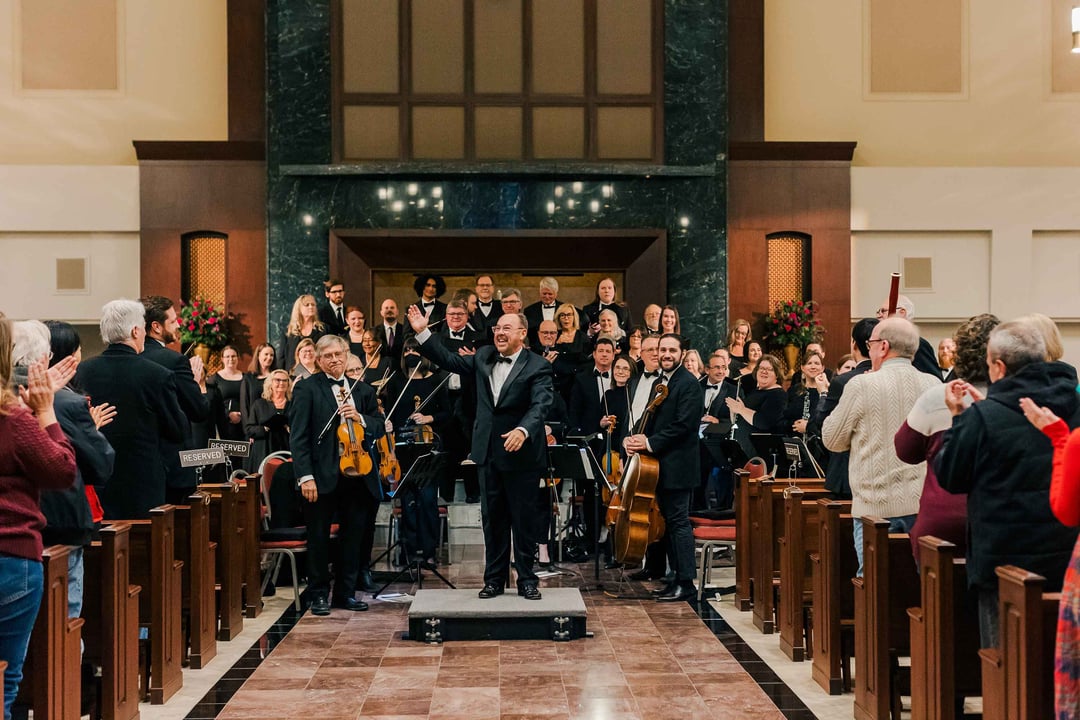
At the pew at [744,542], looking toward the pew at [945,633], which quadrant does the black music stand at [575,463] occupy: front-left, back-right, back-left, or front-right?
back-right

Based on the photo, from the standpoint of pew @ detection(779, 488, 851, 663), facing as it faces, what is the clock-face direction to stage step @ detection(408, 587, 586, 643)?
The stage step is roughly at 9 o'clock from the pew.

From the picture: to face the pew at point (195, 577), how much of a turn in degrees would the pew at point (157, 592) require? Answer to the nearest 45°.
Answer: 0° — it already faces it

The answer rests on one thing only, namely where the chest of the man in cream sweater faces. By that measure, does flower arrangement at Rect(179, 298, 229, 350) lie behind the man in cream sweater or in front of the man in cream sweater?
in front

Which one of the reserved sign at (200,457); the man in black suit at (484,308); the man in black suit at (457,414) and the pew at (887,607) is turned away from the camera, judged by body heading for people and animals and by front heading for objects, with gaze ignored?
the pew

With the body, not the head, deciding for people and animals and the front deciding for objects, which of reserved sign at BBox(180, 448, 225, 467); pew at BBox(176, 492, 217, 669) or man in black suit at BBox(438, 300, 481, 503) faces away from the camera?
the pew

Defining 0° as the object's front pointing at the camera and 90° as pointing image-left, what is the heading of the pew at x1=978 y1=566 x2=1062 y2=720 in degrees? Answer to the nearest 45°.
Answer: approximately 135°

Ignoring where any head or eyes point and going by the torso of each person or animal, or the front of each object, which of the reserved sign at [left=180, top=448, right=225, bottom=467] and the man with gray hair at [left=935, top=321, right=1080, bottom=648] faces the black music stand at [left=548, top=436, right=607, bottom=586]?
the man with gray hair

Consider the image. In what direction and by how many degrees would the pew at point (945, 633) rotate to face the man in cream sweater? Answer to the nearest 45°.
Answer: approximately 45° to its right

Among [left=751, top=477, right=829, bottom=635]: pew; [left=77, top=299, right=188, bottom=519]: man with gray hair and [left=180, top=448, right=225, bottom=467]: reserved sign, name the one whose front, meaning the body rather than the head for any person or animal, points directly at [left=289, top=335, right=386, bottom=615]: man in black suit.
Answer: the man with gray hair

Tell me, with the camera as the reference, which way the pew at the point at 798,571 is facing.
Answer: facing away from the viewer

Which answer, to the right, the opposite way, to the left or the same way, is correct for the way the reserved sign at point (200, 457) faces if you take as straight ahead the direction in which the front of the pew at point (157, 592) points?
the opposite way

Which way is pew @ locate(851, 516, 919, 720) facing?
away from the camera

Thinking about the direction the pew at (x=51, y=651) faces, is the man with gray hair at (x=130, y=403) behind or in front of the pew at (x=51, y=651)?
in front

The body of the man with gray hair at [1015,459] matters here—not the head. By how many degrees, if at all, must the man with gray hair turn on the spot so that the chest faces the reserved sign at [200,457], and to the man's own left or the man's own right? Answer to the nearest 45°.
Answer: approximately 45° to the man's own left

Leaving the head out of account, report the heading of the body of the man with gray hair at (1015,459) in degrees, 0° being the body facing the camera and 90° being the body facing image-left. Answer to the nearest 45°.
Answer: approximately 135°
